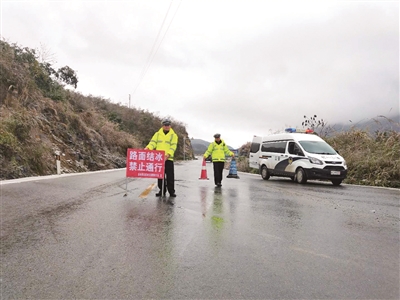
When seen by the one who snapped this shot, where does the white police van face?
facing the viewer and to the right of the viewer

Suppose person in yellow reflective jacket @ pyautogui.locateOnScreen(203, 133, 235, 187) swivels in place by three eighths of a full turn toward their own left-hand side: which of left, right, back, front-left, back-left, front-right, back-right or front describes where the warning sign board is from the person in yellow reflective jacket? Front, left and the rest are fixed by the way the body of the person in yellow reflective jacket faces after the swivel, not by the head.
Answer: back

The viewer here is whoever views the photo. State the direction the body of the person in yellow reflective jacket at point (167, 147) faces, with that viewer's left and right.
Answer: facing the viewer

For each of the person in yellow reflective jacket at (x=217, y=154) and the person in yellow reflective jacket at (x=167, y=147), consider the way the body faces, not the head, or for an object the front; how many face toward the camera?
2

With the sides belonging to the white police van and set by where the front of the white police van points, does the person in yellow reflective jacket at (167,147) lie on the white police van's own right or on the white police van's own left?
on the white police van's own right

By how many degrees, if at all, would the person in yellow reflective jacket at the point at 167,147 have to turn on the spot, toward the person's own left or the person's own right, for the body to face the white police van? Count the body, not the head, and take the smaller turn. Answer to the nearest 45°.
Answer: approximately 135° to the person's own left

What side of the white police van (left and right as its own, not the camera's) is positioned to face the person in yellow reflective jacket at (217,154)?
right

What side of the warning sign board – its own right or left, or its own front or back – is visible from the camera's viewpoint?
front

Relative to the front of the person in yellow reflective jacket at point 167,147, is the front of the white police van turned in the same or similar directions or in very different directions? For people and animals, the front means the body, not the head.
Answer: same or similar directions

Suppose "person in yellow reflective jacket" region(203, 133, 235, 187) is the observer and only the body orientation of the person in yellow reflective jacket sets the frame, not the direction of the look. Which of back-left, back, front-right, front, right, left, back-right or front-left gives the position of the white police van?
back-left
